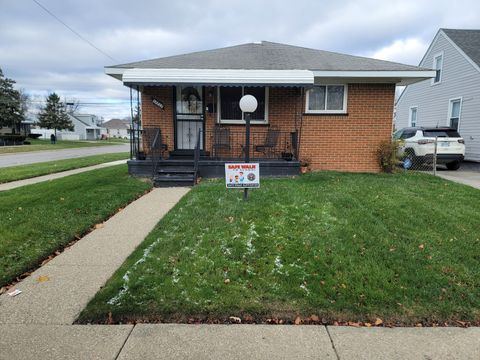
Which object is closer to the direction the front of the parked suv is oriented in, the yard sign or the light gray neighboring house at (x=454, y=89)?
the light gray neighboring house

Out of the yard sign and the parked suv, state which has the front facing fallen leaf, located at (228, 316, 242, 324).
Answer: the yard sign

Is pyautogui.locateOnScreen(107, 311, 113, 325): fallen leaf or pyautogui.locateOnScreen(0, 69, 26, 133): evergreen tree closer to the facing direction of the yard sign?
the fallen leaf

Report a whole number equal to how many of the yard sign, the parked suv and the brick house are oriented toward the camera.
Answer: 2

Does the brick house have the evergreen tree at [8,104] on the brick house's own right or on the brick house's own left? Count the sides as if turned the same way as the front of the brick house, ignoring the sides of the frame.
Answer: on the brick house's own right

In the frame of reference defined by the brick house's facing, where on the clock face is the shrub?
The shrub is roughly at 9 o'clock from the brick house.

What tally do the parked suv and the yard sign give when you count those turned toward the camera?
1

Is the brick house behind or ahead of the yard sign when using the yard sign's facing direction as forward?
behind

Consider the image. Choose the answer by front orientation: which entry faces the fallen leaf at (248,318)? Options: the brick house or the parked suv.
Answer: the brick house
